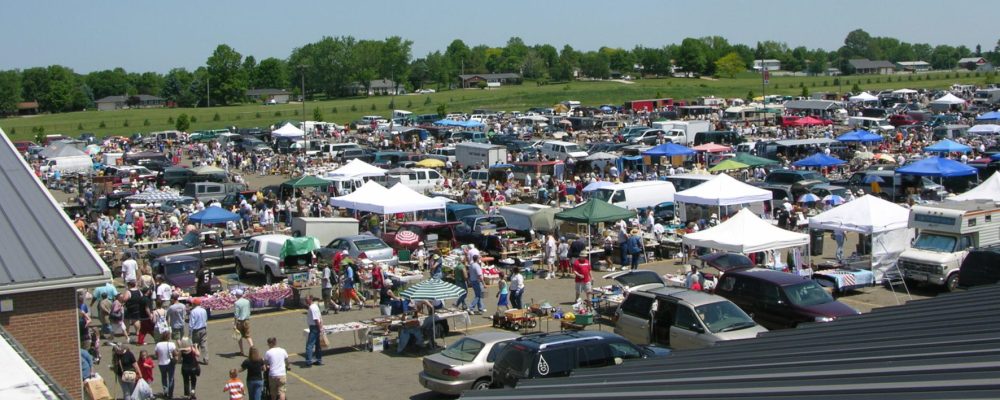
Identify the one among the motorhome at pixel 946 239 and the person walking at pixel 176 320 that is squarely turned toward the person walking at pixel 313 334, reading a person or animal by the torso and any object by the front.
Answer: the motorhome

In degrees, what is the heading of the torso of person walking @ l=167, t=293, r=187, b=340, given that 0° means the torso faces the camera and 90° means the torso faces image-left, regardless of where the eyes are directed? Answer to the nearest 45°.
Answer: approximately 180°

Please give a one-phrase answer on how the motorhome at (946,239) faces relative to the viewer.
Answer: facing the viewer and to the left of the viewer

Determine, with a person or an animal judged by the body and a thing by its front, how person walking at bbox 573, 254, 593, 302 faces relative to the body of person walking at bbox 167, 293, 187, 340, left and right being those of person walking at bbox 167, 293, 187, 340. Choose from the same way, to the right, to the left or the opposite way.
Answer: the opposite way

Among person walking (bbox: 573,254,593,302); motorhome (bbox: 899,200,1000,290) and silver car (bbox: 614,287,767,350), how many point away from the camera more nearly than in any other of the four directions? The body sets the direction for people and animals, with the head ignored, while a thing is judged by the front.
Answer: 0

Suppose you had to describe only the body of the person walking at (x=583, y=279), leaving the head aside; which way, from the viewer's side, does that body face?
toward the camera

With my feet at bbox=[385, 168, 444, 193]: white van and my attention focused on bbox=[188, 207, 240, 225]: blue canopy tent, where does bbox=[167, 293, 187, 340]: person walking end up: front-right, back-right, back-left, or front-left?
front-left

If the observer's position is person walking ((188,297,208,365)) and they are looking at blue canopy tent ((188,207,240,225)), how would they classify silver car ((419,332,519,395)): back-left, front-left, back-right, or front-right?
back-right

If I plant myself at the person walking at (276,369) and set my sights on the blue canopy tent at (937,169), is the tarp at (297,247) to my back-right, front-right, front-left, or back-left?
front-left

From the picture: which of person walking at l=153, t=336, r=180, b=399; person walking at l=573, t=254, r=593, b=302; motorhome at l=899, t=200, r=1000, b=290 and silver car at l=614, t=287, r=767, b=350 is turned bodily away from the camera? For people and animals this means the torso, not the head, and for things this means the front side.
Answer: person walking at l=153, t=336, r=180, b=399

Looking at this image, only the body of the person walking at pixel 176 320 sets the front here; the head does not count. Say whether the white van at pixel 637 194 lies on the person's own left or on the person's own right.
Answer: on the person's own right

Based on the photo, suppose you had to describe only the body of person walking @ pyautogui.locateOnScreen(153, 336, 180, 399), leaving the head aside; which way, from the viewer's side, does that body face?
away from the camera

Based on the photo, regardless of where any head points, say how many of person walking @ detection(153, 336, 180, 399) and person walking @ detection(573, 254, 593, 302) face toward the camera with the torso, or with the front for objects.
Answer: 1
